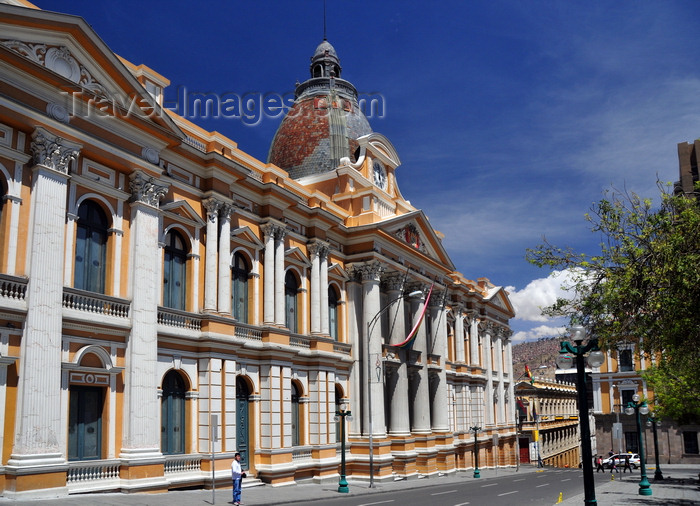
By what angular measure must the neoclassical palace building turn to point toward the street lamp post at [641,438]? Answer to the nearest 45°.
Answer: approximately 45° to its left

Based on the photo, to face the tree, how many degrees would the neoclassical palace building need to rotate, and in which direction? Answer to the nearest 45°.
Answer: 0° — it already faces it

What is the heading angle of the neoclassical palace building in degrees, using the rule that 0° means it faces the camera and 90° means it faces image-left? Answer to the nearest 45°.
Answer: approximately 315°

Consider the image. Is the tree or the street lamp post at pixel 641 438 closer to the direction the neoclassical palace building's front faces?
the tree

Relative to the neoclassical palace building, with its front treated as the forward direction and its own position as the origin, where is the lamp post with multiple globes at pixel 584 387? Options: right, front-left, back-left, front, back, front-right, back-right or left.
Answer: front

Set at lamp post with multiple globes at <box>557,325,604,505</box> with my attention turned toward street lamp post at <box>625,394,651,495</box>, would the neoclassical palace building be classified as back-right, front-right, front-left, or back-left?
front-left
